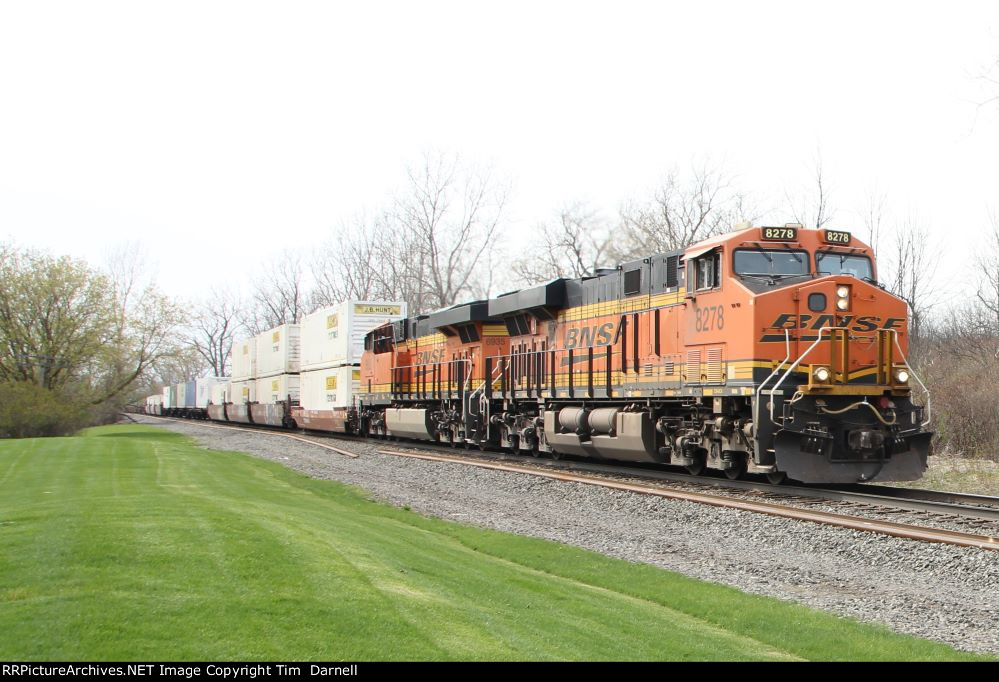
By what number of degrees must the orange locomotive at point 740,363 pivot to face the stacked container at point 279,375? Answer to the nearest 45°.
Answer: approximately 180°

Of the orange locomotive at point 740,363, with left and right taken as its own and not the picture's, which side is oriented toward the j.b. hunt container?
back

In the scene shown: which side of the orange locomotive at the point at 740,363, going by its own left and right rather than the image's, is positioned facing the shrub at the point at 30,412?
back

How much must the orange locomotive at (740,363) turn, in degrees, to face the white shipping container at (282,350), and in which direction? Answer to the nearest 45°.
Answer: approximately 180°

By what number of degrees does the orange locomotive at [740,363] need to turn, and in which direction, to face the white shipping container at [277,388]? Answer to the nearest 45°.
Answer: approximately 180°

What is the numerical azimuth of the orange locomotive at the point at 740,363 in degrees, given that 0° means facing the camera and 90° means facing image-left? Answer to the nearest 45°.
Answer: approximately 315°

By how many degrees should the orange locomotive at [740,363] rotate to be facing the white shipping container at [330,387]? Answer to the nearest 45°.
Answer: approximately 180°

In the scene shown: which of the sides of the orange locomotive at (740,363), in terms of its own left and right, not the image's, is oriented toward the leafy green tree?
back
